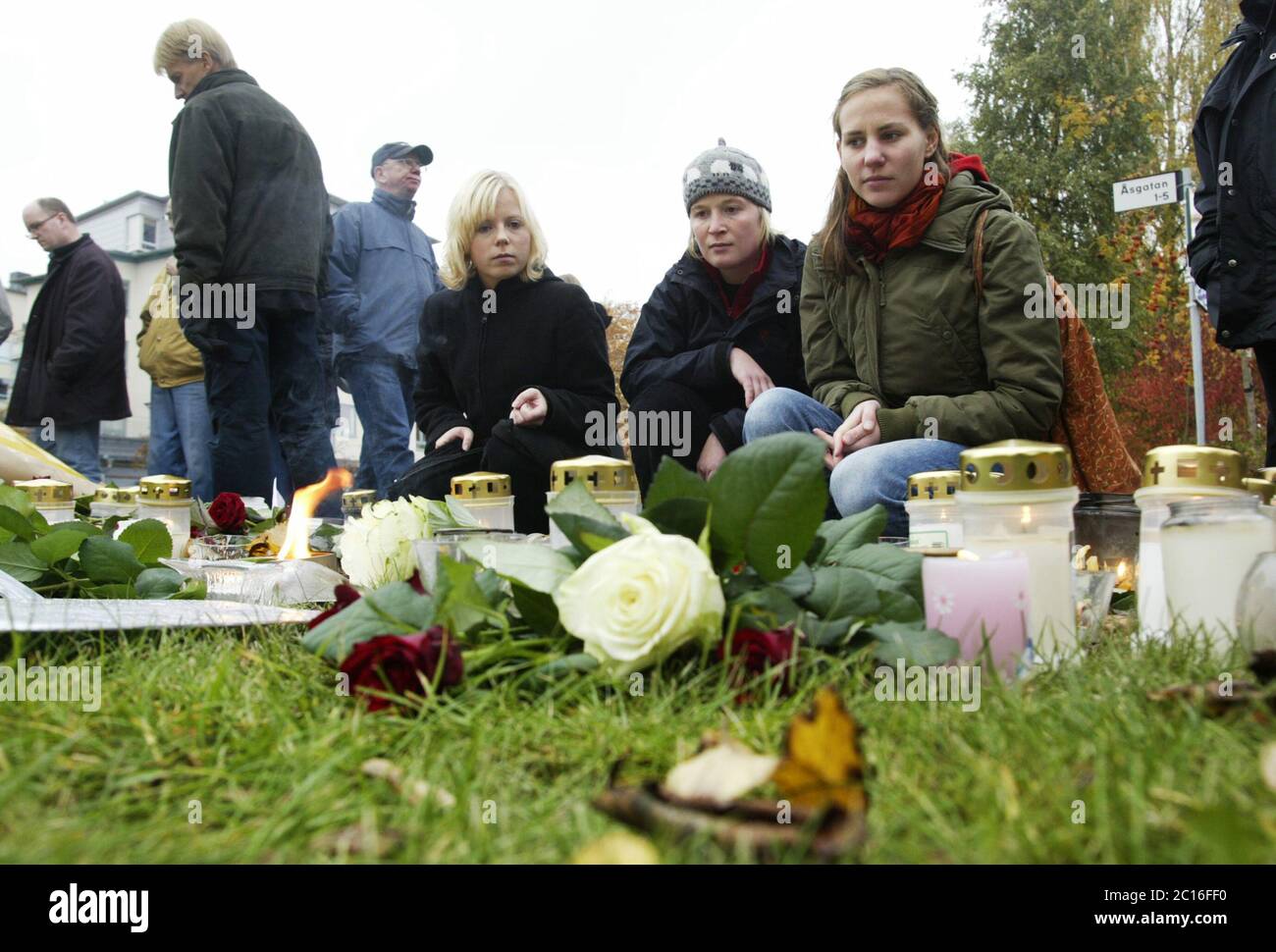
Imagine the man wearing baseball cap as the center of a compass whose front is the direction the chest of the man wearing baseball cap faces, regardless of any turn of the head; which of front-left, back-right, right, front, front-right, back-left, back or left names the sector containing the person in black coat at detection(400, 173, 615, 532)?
front-right

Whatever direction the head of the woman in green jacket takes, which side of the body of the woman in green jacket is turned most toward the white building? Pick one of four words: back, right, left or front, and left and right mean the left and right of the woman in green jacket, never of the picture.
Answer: right

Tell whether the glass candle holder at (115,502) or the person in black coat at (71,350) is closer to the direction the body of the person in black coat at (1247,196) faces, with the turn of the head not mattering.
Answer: the glass candle holder

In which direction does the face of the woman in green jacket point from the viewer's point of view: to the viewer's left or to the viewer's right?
to the viewer's left

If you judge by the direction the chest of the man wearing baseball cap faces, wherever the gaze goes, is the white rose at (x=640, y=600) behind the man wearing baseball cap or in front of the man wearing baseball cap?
in front

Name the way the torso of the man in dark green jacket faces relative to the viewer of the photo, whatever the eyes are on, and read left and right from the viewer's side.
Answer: facing away from the viewer and to the left of the viewer

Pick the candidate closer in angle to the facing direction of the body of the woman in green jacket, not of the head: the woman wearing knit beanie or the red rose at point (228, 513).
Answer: the red rose

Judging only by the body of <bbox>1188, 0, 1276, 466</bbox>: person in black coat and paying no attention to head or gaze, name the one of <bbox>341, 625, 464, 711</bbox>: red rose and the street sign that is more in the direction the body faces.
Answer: the red rose

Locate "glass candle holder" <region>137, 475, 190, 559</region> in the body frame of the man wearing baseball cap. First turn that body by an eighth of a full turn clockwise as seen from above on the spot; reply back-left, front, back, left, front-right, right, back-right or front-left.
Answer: front

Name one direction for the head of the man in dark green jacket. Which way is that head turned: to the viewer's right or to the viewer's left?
to the viewer's left

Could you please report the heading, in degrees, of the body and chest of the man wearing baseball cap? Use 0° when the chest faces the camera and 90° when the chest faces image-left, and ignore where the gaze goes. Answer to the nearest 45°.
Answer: approximately 315°

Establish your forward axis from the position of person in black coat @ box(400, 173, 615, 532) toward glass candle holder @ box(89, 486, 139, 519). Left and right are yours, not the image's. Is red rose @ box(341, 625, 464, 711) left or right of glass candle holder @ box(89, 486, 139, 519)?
left

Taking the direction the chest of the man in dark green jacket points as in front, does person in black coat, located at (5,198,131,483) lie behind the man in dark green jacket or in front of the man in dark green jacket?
in front

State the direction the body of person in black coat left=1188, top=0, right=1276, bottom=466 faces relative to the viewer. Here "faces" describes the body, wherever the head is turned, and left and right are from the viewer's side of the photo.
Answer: facing the viewer and to the left of the viewer
